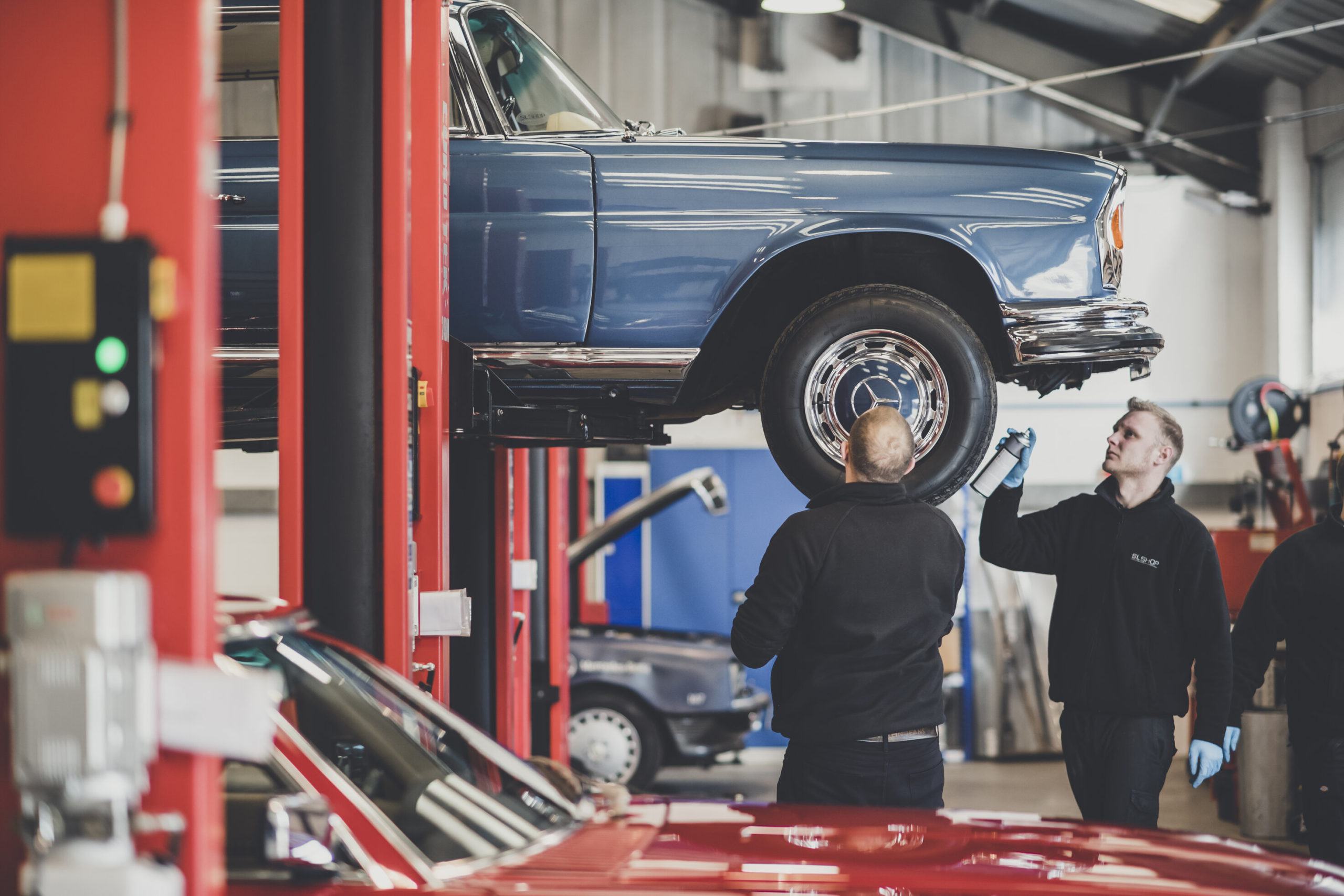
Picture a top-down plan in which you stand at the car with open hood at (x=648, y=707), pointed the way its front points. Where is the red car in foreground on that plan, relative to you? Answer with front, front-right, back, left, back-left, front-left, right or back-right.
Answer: right

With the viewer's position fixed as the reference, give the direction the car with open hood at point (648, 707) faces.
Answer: facing to the right of the viewer

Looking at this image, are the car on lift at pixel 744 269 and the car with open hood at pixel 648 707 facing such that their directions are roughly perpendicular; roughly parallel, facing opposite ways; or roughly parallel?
roughly parallel

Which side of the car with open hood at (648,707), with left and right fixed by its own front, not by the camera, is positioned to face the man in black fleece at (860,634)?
right

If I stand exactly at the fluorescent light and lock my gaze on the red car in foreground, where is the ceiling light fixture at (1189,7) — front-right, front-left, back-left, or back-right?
back-left

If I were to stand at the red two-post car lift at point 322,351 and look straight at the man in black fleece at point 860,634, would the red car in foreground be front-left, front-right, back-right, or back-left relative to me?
front-right

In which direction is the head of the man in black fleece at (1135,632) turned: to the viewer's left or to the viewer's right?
to the viewer's left

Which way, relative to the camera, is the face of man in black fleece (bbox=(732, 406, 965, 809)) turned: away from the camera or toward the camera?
away from the camera

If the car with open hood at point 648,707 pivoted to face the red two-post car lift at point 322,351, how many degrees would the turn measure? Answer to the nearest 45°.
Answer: approximately 90° to its right

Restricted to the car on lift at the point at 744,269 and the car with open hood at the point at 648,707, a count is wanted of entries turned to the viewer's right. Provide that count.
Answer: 2

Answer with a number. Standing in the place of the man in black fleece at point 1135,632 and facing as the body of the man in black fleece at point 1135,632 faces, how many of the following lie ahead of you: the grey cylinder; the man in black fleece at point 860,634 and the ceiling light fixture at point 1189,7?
1

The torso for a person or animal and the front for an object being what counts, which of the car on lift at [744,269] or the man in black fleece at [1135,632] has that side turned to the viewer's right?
the car on lift

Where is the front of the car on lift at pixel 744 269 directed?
to the viewer's right
